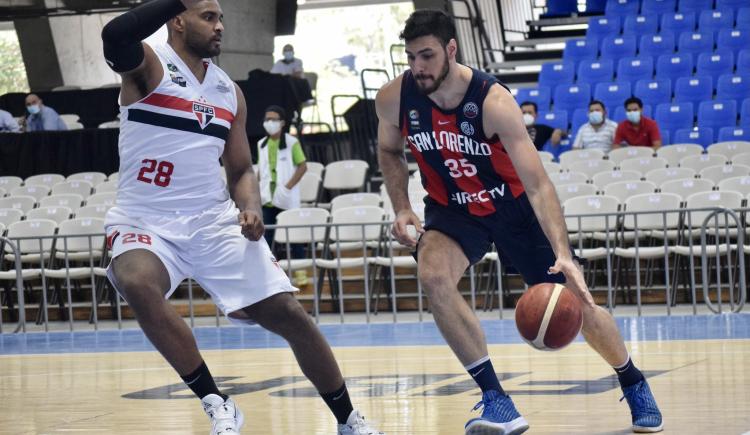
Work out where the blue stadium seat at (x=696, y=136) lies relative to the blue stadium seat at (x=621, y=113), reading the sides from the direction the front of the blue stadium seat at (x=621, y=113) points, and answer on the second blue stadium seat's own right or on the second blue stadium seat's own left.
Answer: on the second blue stadium seat's own left

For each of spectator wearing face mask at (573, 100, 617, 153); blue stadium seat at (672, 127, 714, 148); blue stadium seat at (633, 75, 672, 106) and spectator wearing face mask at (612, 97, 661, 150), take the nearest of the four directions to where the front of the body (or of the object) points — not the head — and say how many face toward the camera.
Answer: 4

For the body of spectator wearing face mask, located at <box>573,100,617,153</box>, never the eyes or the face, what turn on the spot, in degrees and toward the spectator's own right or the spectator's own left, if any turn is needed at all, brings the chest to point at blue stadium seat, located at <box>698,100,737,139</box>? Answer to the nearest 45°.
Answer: approximately 135° to the spectator's own left

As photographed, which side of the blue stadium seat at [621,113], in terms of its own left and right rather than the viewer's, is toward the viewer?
front

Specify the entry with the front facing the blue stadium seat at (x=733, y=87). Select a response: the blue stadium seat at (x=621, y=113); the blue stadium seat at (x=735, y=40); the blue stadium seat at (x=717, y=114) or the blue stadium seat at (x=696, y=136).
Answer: the blue stadium seat at (x=735, y=40)

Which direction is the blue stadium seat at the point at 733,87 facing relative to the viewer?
toward the camera

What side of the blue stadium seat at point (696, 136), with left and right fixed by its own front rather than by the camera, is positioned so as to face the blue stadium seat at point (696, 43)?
back

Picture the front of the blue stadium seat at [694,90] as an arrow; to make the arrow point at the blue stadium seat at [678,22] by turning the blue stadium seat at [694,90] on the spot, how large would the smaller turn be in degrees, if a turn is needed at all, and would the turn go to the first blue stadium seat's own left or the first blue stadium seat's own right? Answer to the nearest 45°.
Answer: approximately 180°

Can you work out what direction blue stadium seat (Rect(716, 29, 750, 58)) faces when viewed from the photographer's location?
facing the viewer

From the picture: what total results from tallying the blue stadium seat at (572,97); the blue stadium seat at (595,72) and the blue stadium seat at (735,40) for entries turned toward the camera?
3

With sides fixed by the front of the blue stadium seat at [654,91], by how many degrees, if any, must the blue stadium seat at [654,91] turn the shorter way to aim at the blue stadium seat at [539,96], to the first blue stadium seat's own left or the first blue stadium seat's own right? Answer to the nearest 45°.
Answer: approximately 90° to the first blue stadium seat's own right

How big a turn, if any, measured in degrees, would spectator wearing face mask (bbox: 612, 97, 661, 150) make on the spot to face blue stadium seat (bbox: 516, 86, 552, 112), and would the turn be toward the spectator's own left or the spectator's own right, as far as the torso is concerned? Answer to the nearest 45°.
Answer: approximately 135° to the spectator's own right

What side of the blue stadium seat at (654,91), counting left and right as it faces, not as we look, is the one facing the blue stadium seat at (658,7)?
back
